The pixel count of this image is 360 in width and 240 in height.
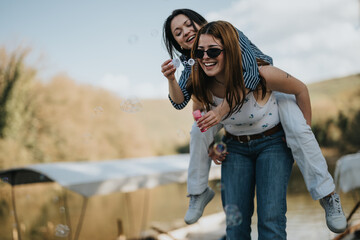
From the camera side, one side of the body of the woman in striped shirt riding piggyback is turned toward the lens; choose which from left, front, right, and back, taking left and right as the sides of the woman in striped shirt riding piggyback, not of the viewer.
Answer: front

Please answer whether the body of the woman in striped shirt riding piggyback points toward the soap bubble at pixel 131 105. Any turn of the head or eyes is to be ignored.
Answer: no
